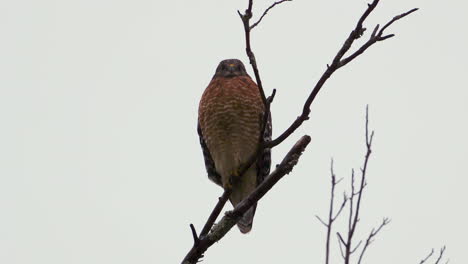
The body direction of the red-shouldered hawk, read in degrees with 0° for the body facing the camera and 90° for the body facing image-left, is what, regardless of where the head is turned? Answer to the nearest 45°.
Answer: approximately 0°
